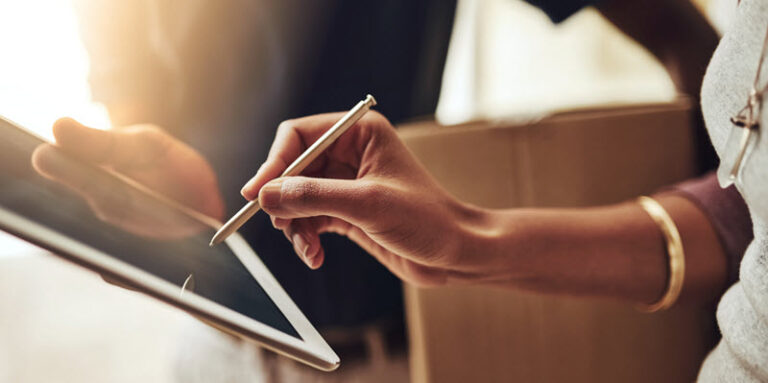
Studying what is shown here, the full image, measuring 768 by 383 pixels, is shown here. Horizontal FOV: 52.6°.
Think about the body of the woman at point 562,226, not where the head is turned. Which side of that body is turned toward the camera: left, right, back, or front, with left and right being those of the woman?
left
